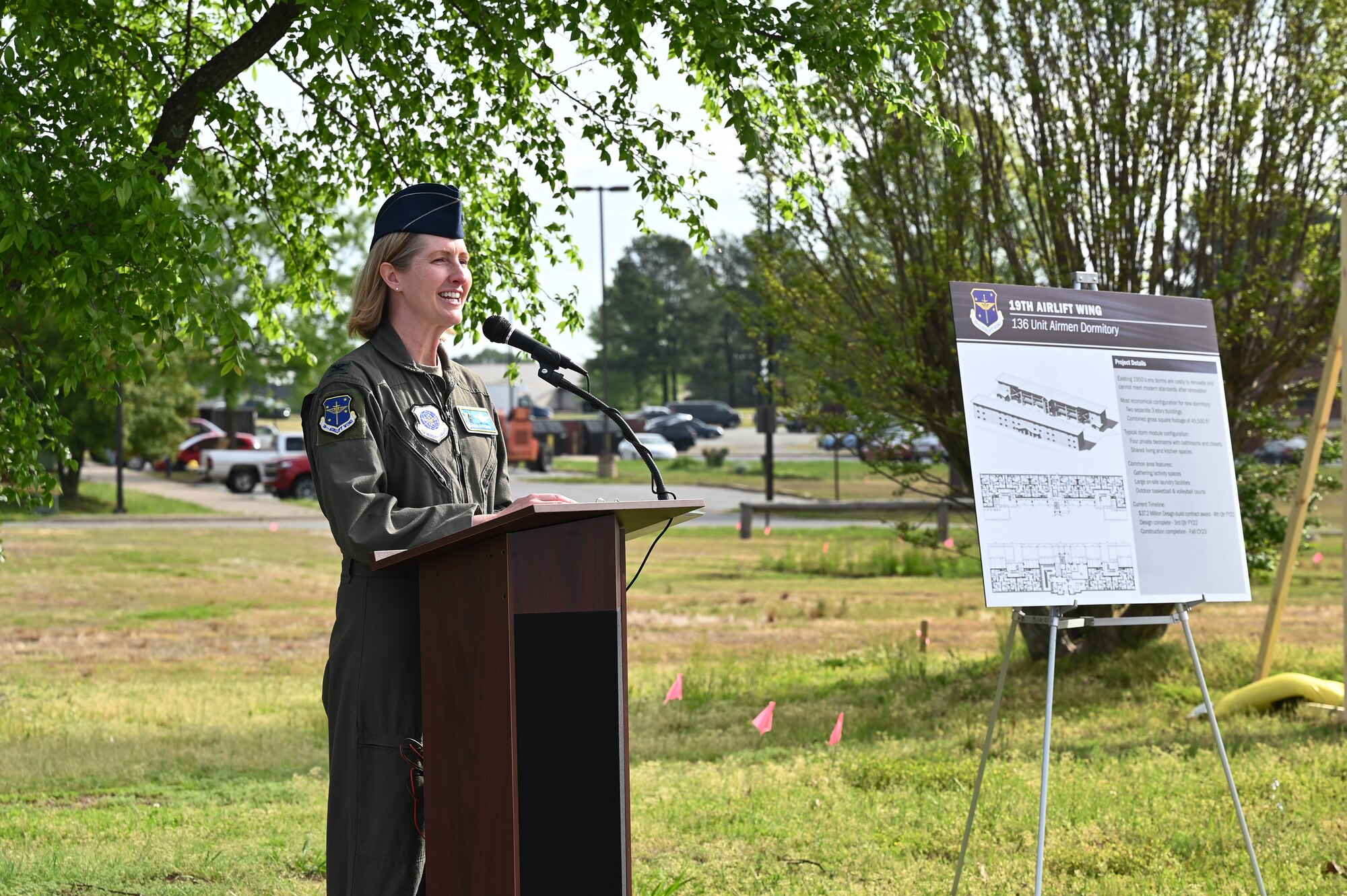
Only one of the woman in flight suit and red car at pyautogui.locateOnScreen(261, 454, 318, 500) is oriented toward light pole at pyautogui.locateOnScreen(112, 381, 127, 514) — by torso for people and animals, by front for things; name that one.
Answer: the red car

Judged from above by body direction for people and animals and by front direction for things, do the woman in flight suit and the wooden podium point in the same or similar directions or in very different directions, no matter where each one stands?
same or similar directions

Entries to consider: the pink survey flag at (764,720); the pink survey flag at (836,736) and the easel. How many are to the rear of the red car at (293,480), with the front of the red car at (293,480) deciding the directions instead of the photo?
0

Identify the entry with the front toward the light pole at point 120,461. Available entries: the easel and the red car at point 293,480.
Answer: the red car

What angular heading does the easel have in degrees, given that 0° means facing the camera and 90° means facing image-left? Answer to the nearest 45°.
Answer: approximately 315°

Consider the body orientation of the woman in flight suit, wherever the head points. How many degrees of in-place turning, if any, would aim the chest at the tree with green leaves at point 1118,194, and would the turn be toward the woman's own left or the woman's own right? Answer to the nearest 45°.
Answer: approximately 90° to the woman's own left

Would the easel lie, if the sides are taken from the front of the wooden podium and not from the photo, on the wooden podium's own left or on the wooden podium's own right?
on the wooden podium's own left

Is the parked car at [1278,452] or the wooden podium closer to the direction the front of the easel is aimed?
the wooden podium

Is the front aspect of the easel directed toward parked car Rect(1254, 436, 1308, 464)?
no

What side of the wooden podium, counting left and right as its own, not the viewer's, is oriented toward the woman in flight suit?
back

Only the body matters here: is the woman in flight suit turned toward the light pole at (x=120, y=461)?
no

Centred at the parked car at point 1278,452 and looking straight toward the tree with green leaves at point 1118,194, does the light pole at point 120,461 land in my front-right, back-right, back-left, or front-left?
front-right

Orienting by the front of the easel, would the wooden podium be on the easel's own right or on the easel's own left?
on the easel's own right

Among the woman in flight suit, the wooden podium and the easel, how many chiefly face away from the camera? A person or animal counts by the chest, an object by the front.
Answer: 0

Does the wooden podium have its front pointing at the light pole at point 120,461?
no

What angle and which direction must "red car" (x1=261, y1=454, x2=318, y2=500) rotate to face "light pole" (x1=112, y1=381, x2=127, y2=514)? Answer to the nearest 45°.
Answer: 0° — it already faces it
